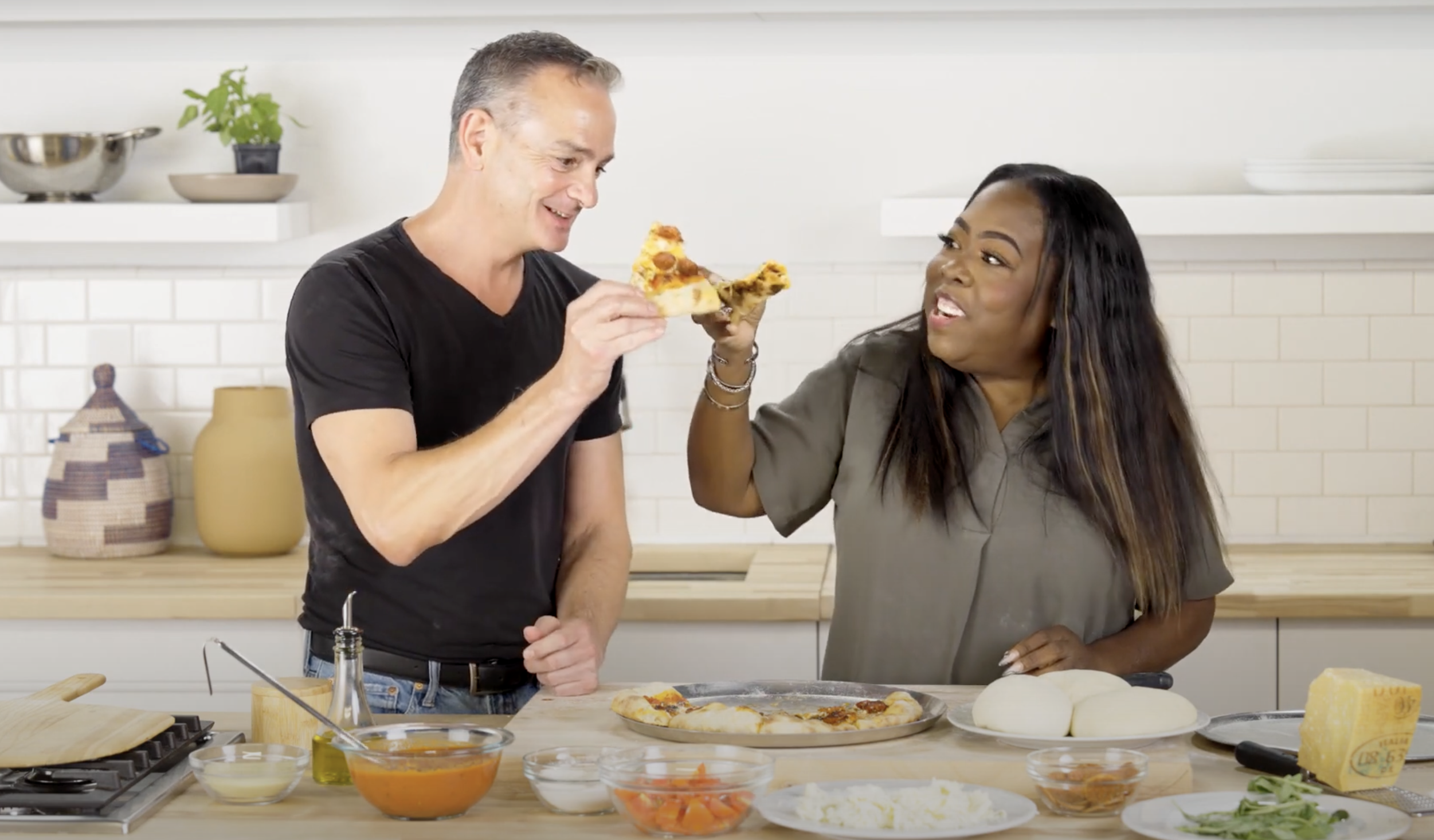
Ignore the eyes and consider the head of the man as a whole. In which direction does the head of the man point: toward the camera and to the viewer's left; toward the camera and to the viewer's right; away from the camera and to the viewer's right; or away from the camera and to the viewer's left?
toward the camera and to the viewer's right

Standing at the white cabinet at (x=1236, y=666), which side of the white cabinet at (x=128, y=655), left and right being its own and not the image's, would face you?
left

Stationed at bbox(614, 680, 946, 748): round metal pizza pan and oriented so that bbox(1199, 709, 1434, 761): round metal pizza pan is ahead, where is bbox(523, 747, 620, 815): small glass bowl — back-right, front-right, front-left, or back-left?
back-right

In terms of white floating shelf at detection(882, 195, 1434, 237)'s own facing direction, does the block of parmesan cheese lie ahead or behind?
ahead

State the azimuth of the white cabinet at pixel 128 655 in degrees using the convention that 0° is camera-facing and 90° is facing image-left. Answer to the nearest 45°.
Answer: approximately 0°

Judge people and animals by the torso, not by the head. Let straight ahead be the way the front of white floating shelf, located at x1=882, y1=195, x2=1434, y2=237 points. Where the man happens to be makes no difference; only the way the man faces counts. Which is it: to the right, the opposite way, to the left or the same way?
to the left

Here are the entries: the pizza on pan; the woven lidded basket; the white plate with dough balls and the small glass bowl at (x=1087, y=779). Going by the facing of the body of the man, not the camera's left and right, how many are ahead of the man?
3

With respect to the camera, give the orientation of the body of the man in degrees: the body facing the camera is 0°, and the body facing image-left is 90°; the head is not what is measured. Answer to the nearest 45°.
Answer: approximately 315°

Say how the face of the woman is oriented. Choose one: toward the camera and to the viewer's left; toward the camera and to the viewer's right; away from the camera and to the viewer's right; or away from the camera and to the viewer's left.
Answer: toward the camera and to the viewer's left

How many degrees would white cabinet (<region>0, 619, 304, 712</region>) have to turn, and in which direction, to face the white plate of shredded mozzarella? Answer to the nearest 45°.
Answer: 0° — it already faces it

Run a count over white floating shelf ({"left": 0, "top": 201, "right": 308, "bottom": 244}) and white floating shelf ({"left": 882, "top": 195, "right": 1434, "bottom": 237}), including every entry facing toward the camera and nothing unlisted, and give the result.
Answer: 2

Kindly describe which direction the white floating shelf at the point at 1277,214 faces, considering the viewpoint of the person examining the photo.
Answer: facing the viewer

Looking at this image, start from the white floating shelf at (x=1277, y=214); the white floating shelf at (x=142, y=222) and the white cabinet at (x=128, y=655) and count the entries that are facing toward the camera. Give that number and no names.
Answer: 3

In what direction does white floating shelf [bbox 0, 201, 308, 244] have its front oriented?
toward the camera

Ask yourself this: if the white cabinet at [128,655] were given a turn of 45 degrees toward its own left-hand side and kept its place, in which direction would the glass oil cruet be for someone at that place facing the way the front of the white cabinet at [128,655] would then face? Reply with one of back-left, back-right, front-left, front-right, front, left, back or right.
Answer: front-right

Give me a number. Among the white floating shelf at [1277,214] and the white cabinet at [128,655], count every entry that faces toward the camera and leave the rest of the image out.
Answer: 2
